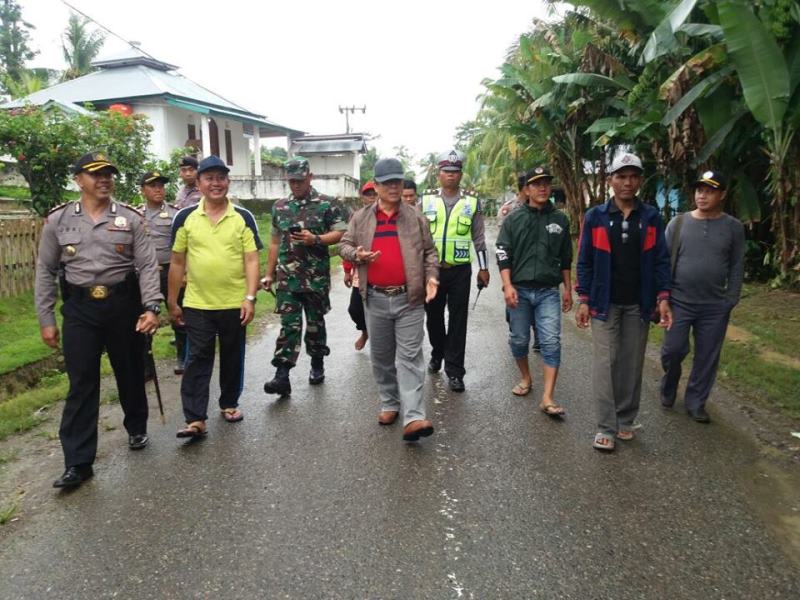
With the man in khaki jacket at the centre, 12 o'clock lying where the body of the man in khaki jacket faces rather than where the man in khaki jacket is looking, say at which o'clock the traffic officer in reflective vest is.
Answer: The traffic officer in reflective vest is roughly at 7 o'clock from the man in khaki jacket.

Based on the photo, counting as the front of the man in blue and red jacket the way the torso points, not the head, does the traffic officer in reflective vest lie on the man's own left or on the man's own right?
on the man's own right

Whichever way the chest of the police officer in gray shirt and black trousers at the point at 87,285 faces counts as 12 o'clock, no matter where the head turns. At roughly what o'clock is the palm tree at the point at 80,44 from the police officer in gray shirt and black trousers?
The palm tree is roughly at 6 o'clock from the police officer in gray shirt and black trousers.

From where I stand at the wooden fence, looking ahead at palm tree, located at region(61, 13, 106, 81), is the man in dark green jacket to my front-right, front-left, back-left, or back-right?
back-right

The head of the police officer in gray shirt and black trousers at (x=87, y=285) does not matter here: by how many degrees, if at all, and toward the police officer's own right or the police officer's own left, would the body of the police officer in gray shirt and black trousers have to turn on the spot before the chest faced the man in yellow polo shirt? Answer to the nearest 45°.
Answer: approximately 90° to the police officer's own left

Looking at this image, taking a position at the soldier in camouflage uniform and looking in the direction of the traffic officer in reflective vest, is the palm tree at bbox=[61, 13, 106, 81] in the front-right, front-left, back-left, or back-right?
back-left

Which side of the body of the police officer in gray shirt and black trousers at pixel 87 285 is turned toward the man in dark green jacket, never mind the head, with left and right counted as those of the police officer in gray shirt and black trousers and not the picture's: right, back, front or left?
left
